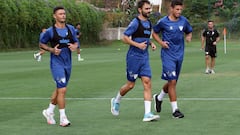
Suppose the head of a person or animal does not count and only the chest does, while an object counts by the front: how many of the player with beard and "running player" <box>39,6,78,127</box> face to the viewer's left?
0

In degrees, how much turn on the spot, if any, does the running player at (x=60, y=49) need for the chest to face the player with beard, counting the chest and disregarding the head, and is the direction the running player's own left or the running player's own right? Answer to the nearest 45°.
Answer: approximately 45° to the running player's own left

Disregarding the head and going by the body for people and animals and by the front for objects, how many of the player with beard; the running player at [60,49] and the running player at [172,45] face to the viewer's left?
0

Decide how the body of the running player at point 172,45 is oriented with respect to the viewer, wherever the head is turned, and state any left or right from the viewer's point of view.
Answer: facing the viewer and to the right of the viewer

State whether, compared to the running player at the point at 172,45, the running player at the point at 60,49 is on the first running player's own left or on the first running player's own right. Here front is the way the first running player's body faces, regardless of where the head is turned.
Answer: on the first running player's own right

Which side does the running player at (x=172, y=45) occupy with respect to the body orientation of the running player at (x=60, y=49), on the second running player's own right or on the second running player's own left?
on the second running player's own left

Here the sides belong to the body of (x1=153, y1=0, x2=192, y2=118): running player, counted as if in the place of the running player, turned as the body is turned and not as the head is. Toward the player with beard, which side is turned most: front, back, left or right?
right
